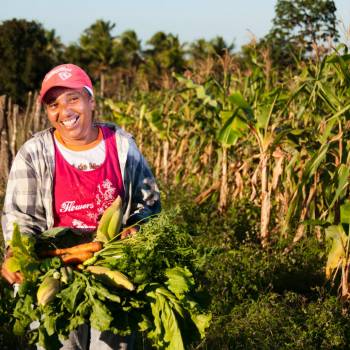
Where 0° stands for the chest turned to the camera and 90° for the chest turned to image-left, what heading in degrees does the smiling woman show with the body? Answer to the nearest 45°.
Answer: approximately 0°

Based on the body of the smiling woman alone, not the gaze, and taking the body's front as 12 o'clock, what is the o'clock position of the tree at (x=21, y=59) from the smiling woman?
The tree is roughly at 6 o'clock from the smiling woman.
